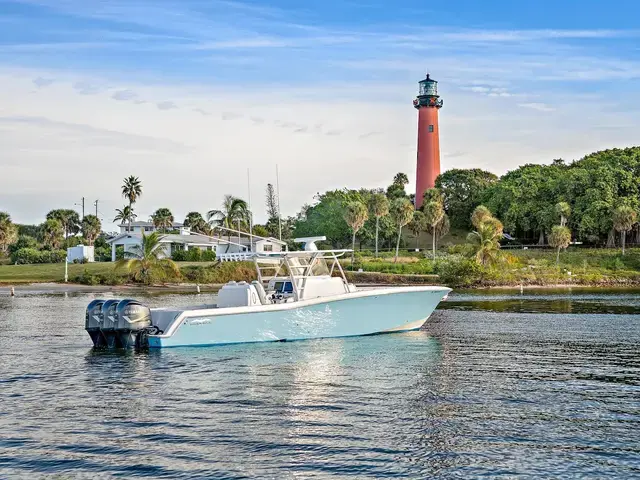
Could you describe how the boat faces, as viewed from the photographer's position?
facing away from the viewer and to the right of the viewer
